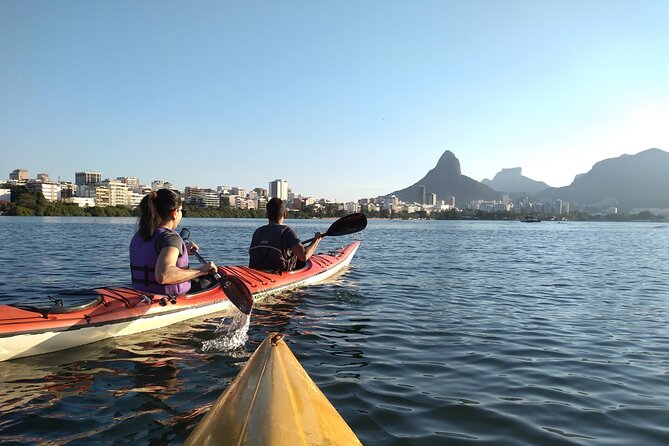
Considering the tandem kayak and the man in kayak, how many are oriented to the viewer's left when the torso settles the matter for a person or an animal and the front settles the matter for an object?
0

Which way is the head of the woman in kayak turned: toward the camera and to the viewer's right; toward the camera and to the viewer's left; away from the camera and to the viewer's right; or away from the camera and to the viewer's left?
away from the camera and to the viewer's right

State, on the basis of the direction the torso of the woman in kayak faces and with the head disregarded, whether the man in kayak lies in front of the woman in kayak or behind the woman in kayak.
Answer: in front

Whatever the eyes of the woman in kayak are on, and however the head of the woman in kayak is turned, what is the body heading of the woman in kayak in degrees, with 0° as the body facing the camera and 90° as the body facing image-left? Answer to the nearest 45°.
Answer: approximately 225°

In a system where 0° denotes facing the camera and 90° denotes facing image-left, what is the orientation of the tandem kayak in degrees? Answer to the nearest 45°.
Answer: approximately 225°

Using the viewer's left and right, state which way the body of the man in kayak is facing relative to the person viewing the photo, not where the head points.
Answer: facing away from the viewer and to the right of the viewer
